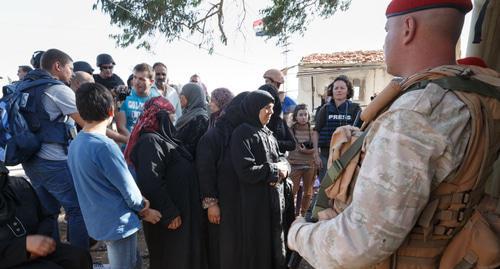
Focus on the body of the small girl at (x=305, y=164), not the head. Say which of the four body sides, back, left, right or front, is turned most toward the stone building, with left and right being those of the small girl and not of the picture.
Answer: back

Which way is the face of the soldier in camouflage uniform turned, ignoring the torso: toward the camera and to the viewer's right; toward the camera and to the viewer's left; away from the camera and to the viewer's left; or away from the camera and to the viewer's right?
away from the camera and to the viewer's left

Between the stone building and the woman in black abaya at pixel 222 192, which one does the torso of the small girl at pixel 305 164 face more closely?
the woman in black abaya

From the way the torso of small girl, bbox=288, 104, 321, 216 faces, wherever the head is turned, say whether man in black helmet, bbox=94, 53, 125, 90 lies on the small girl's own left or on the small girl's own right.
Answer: on the small girl's own right

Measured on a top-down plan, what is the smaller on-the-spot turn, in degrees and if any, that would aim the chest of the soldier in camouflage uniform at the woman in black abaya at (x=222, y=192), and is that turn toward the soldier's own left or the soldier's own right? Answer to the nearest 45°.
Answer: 0° — they already face them

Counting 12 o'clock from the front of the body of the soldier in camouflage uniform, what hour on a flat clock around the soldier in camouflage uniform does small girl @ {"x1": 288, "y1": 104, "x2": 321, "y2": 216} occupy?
The small girl is roughly at 1 o'clock from the soldier in camouflage uniform.

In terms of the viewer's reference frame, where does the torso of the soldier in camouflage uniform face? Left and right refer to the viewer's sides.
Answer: facing away from the viewer and to the left of the viewer

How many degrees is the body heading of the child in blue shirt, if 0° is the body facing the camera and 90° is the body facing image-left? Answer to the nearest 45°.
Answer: approximately 225°

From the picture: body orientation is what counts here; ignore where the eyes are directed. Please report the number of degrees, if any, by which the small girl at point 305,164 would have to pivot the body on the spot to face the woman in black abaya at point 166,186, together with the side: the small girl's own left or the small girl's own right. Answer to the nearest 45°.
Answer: approximately 45° to the small girl's own right

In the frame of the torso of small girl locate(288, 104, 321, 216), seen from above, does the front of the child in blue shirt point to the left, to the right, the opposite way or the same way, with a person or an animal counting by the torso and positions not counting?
the opposite way

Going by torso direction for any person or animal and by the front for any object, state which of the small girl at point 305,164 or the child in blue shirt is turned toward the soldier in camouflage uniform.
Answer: the small girl

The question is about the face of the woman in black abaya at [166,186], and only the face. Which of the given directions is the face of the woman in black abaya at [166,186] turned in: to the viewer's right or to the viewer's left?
to the viewer's right
